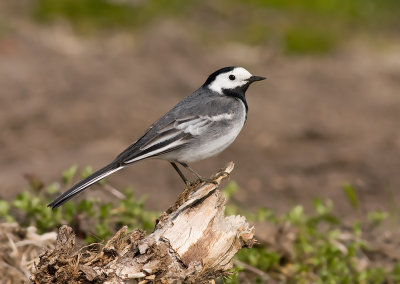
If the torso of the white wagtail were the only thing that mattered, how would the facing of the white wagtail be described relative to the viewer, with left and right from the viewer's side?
facing to the right of the viewer
